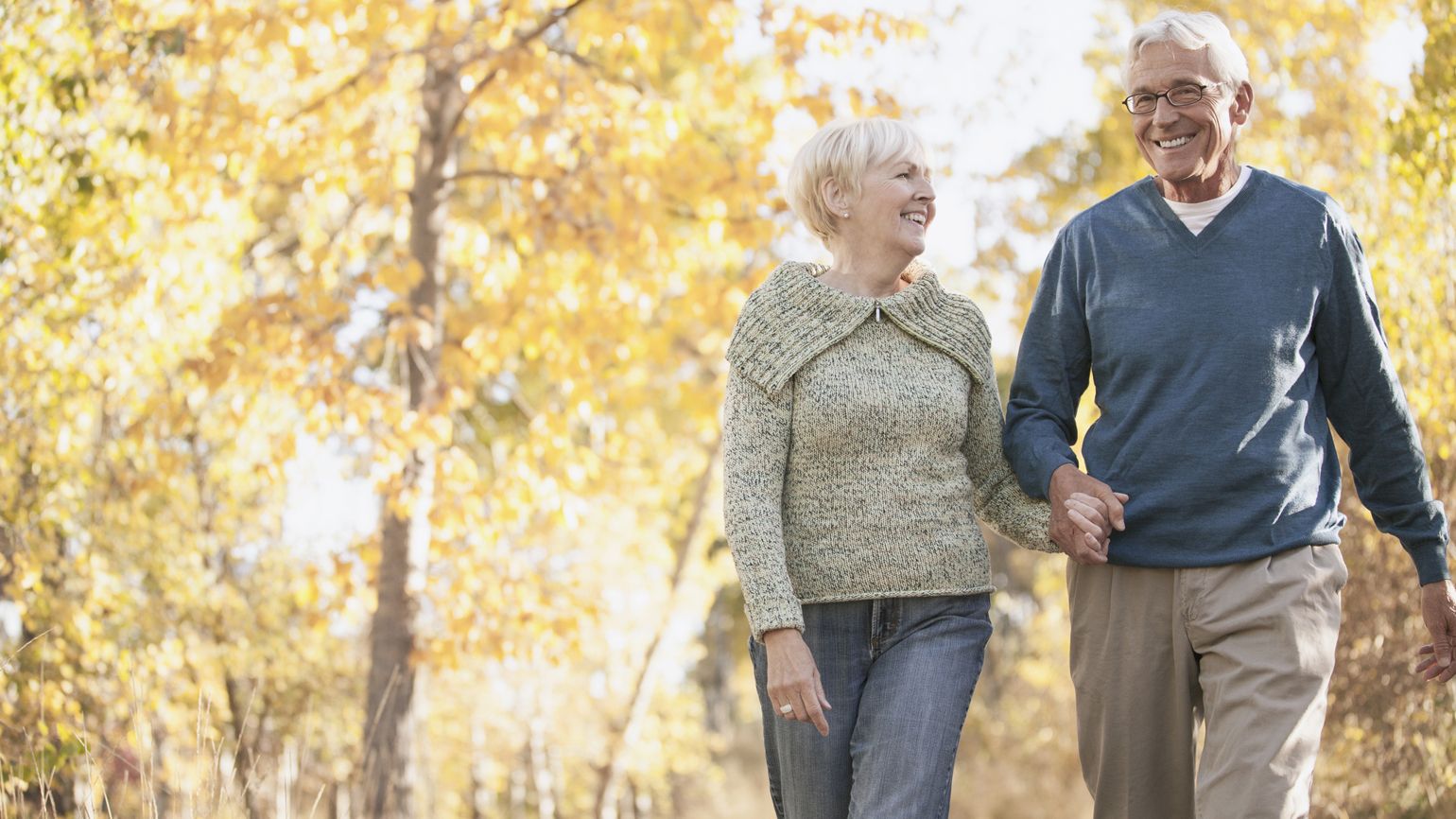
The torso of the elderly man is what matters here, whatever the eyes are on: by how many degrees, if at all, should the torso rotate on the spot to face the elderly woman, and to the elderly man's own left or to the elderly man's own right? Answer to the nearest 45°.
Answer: approximately 90° to the elderly man's own right

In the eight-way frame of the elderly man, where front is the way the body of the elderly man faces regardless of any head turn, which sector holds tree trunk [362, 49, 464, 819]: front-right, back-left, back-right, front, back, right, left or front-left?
back-right

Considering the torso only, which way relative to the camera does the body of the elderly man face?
toward the camera

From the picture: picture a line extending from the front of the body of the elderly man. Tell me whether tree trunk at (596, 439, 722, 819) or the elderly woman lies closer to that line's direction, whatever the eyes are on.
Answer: the elderly woman

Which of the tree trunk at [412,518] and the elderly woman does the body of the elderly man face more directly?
the elderly woman

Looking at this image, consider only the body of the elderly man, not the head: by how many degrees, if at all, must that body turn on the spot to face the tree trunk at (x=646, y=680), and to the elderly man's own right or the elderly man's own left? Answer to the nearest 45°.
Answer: approximately 135° to the elderly man's own right
